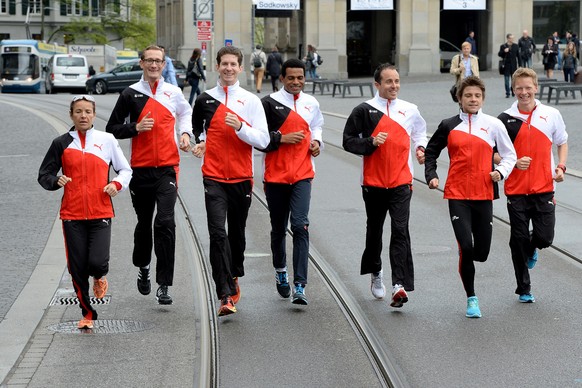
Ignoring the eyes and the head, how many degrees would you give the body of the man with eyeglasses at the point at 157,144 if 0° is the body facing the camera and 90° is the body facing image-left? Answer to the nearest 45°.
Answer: approximately 0°

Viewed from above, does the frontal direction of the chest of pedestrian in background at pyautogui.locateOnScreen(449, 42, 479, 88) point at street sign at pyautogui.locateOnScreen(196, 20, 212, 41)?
no

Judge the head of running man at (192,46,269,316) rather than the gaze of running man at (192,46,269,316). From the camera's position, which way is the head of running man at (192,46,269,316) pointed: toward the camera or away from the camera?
toward the camera

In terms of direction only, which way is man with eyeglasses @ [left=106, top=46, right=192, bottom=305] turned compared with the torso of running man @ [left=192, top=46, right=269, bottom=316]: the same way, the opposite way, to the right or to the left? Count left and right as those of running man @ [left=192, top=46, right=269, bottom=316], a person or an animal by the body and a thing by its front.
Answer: the same way

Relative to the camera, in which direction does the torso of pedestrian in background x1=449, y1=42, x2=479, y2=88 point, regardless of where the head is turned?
toward the camera

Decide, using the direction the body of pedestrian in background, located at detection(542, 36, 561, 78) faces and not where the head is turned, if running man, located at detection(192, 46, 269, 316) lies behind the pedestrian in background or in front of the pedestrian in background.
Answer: in front

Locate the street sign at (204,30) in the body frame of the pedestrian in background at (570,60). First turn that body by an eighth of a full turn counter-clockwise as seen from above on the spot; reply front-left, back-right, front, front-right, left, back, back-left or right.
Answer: back-right

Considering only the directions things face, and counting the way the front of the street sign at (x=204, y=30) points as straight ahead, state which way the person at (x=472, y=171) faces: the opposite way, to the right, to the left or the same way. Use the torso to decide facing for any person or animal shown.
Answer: the same way

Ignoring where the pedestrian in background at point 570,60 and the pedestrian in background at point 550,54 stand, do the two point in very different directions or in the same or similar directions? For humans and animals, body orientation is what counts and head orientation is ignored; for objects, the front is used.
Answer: same or similar directions

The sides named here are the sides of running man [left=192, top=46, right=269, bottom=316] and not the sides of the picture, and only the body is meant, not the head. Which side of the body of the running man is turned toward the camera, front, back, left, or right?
front

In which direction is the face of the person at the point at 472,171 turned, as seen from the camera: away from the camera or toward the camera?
toward the camera

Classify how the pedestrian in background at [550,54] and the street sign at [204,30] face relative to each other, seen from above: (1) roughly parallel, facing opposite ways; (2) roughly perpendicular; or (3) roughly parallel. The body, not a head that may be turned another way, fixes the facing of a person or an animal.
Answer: roughly parallel

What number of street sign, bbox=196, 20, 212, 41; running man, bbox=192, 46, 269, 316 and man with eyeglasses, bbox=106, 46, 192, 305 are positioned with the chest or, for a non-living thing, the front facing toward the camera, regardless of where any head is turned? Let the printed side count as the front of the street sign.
3

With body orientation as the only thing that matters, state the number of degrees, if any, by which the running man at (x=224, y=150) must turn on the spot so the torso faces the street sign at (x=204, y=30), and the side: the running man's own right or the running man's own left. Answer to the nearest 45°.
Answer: approximately 180°

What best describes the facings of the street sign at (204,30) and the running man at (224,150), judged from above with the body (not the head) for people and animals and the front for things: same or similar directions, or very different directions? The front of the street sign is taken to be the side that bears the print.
same or similar directions

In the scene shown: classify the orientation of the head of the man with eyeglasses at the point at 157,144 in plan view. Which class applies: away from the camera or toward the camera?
toward the camera

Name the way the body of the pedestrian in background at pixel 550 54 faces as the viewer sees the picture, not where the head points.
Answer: toward the camera
